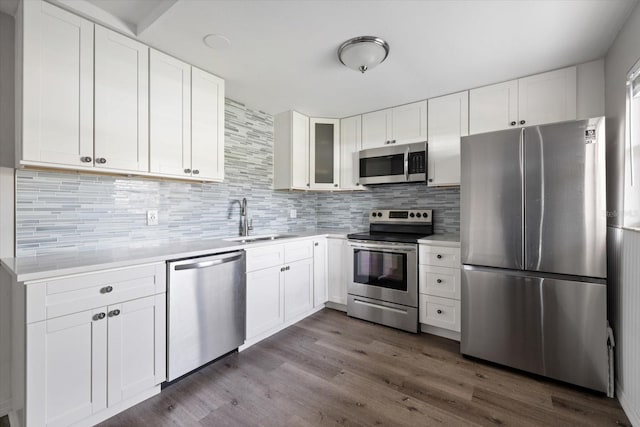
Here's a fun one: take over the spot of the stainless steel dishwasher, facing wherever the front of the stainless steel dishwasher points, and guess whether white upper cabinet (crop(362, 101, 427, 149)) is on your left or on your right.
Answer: on your left

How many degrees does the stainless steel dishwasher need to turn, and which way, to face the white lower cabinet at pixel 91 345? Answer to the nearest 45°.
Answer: approximately 90° to its right

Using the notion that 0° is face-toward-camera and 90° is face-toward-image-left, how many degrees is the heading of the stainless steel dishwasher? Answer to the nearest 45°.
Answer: approximately 315°

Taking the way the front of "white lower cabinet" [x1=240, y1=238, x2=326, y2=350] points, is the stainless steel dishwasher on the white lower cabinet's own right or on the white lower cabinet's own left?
on the white lower cabinet's own right

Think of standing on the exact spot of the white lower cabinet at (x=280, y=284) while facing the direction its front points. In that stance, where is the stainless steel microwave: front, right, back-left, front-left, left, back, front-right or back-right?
front-left

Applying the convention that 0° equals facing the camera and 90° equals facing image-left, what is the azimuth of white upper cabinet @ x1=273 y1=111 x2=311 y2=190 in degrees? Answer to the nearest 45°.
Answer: approximately 315°

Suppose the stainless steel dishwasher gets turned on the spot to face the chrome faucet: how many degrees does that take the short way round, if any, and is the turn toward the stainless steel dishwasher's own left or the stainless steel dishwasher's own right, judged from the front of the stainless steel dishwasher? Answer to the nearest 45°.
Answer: approximately 90° to the stainless steel dishwasher's own left

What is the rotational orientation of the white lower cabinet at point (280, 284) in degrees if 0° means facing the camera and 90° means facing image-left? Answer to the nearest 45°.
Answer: approximately 315°
